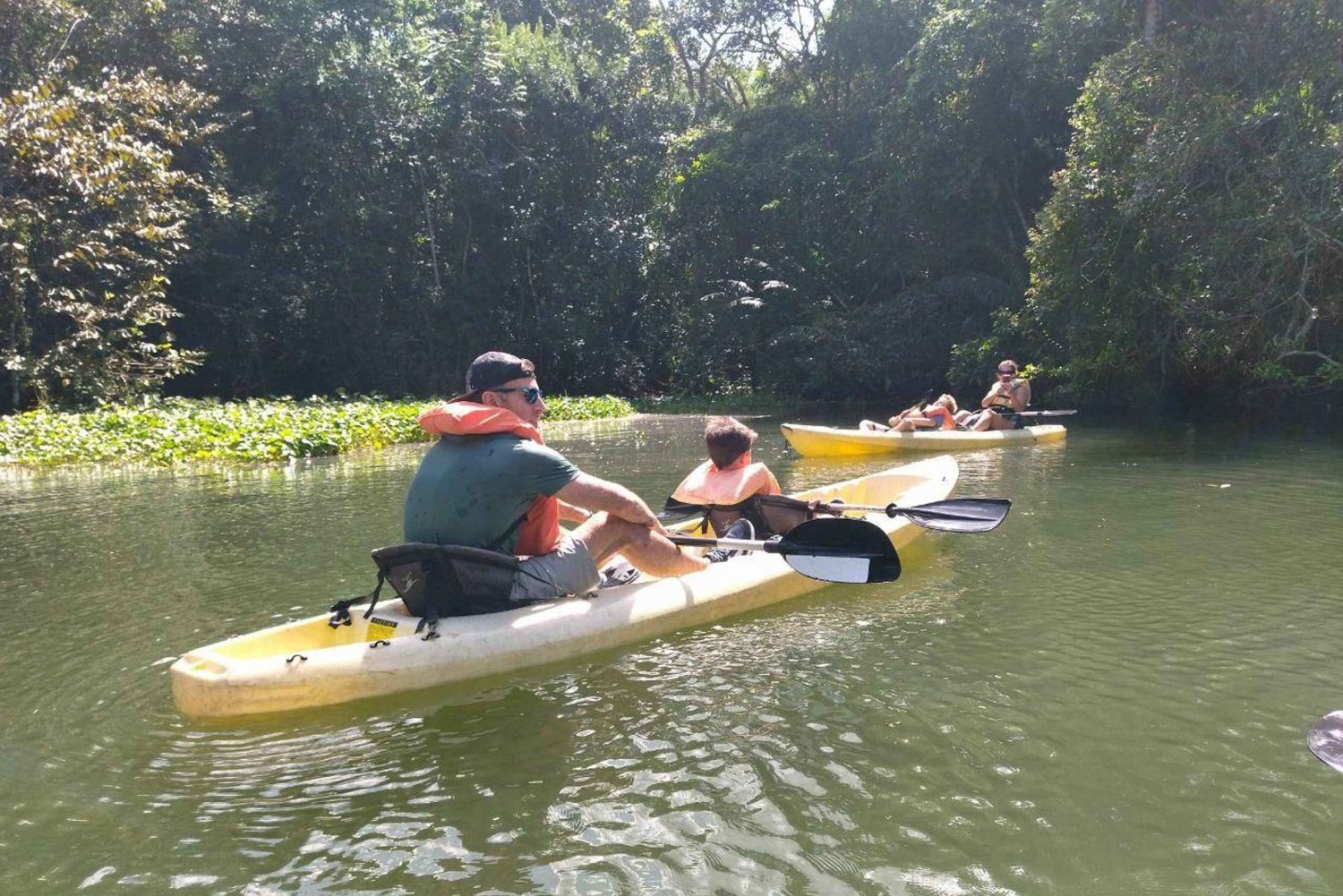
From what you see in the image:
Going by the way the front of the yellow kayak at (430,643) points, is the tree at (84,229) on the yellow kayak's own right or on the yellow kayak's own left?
on the yellow kayak's own left

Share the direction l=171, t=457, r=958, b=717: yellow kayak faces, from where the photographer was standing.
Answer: facing away from the viewer and to the right of the viewer

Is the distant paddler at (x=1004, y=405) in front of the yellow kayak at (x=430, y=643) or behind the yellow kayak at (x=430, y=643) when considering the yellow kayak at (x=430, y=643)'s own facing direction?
in front

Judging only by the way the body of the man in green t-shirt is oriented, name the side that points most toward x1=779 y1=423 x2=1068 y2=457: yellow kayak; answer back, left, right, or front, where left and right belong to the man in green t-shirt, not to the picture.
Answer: front

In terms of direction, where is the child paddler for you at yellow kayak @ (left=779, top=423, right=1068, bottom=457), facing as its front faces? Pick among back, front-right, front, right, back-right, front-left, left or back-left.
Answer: left

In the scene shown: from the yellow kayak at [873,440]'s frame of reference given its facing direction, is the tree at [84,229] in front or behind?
in front

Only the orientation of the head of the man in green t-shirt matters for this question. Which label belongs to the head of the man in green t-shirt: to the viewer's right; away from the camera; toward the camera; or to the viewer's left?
to the viewer's right

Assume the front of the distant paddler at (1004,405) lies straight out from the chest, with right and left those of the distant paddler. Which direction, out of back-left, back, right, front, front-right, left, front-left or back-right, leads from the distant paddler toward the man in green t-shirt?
front-left

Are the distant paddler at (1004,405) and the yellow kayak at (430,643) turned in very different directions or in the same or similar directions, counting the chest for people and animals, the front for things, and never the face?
very different directions

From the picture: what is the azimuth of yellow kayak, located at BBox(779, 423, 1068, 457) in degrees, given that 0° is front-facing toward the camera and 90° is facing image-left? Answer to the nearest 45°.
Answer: approximately 90°

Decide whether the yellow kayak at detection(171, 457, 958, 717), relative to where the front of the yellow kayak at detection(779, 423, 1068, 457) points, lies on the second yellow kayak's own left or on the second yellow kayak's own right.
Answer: on the second yellow kayak's own left

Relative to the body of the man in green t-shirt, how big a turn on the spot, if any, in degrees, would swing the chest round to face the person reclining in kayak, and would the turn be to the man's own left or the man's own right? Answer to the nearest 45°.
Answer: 0° — they already face them

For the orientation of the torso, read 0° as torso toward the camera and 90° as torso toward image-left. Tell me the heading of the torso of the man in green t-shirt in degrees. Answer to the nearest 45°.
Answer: approximately 225°

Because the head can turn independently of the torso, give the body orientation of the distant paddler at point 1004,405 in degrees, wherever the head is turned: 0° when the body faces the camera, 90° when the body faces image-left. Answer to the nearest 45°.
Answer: approximately 45°
